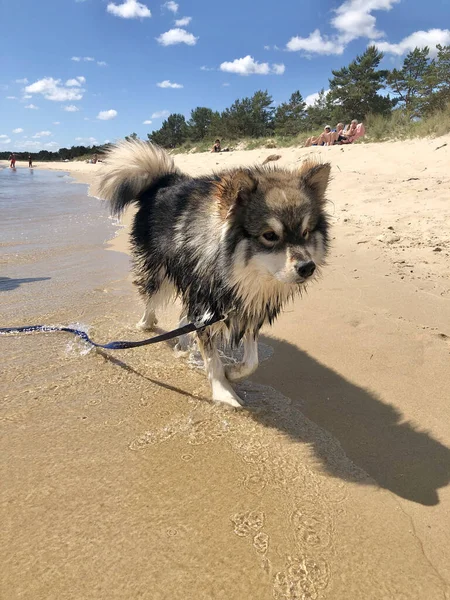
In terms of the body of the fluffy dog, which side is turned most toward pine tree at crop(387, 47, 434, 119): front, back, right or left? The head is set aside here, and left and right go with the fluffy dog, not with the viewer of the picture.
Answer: left

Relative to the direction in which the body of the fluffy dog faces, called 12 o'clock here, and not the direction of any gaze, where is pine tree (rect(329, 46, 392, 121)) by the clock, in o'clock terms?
The pine tree is roughly at 8 o'clock from the fluffy dog.

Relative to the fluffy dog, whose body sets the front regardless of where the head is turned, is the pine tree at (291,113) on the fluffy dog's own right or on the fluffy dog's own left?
on the fluffy dog's own left

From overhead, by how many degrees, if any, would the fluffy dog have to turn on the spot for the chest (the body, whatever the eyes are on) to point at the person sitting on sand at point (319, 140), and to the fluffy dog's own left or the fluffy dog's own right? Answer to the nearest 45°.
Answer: approximately 135° to the fluffy dog's own left

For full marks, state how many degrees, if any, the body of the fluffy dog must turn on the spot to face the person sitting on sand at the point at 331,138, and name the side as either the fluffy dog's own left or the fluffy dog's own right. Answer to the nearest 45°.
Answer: approximately 135° to the fluffy dog's own left
